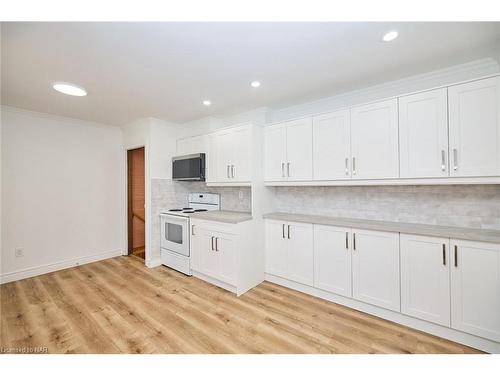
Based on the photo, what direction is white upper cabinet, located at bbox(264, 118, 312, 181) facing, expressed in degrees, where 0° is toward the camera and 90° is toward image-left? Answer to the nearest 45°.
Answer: approximately 45°

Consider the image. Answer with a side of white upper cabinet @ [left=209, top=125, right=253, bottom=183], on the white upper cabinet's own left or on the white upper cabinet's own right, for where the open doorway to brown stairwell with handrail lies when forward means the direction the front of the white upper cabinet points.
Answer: on the white upper cabinet's own right

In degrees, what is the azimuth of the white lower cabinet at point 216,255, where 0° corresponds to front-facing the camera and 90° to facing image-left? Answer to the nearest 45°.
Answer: approximately 45°

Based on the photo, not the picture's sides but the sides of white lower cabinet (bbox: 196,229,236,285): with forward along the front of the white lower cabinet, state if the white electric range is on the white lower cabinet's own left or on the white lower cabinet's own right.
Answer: on the white lower cabinet's own right

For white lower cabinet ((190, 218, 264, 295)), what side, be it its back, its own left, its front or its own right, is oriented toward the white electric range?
right

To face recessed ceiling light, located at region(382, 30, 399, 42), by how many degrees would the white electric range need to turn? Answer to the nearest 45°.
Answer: approximately 90° to its left

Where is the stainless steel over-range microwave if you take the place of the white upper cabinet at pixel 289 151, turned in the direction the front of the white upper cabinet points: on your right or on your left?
on your right
